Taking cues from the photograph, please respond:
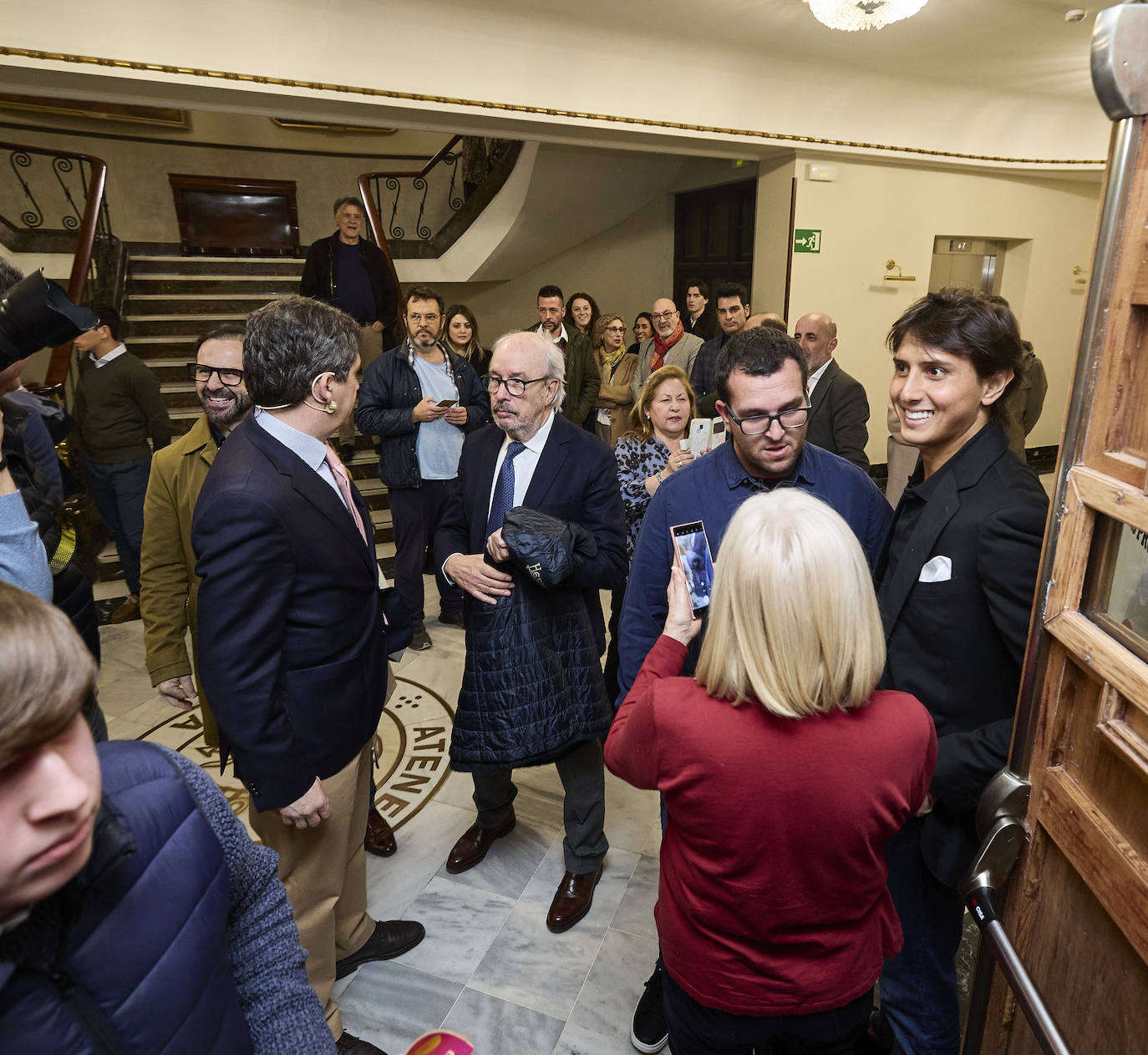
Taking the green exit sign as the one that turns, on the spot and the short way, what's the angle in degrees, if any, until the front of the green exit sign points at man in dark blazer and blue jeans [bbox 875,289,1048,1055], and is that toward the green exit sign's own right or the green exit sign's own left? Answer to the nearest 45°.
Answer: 0° — it already faces them

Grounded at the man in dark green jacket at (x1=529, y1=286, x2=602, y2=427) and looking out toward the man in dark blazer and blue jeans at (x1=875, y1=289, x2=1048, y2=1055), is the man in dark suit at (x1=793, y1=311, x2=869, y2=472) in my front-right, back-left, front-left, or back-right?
front-left

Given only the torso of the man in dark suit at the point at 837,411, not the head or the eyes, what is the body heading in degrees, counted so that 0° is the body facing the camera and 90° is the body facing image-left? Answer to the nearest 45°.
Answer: approximately 45°

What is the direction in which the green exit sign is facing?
toward the camera

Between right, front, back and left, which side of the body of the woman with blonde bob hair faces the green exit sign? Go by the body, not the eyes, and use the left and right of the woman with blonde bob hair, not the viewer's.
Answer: front

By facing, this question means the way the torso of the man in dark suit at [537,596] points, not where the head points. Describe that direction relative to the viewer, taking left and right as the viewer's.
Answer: facing the viewer and to the left of the viewer

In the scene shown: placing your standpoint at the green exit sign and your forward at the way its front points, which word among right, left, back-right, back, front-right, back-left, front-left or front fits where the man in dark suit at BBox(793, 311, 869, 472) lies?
front

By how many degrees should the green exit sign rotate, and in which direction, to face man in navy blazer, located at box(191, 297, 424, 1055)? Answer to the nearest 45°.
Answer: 0° — it already faces them

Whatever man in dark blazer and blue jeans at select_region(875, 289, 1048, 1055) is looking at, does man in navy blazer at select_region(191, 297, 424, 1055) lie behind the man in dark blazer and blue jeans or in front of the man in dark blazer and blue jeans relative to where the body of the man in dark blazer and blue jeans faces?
in front

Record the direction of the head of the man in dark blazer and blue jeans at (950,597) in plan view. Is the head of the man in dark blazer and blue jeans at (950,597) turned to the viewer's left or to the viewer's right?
to the viewer's left

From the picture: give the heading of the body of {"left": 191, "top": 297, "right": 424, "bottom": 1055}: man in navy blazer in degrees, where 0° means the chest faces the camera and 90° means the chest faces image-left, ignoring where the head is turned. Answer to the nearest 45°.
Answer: approximately 270°

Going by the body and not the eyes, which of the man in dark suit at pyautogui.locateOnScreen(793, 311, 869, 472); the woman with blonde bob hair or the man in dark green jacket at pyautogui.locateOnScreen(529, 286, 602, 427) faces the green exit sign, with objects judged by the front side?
the woman with blonde bob hair

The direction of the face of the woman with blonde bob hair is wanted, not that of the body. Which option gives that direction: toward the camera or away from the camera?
away from the camera

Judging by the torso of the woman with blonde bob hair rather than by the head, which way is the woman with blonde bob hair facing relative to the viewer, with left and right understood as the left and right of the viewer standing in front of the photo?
facing away from the viewer

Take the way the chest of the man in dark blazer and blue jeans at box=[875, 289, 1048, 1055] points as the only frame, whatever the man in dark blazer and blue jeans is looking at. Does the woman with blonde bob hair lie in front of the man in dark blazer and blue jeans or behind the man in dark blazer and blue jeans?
in front

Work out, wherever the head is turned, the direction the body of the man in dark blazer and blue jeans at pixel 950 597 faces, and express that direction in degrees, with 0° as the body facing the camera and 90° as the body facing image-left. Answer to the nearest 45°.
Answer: approximately 45°
